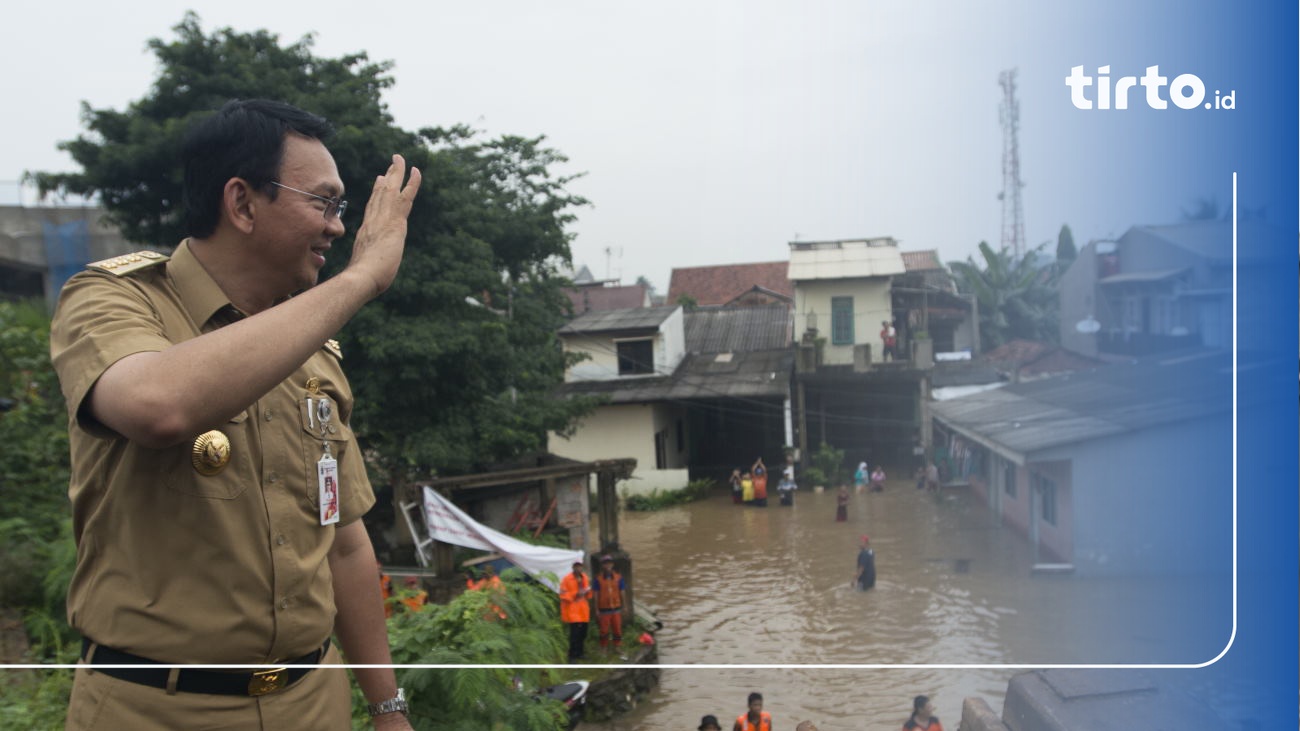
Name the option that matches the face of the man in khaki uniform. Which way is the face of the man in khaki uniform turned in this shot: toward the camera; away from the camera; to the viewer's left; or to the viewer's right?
to the viewer's right

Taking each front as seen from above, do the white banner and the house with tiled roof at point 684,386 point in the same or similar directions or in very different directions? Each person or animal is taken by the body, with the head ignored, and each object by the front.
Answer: same or similar directions

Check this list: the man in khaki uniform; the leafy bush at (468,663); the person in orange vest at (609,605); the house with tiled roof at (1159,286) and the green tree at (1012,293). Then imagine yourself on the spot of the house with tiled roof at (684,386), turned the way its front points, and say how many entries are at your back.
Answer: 2

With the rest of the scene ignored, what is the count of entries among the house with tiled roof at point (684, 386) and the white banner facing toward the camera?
2

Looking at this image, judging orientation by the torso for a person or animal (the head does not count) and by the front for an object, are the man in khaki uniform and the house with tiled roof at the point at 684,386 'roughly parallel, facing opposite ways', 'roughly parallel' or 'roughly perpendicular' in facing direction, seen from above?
roughly perpendicular

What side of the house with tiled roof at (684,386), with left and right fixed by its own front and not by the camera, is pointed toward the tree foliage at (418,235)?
right

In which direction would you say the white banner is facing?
toward the camera

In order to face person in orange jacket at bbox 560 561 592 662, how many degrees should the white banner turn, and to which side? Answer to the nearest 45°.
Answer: approximately 45° to its left

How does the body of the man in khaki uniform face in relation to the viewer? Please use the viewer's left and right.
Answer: facing the viewer and to the right of the viewer

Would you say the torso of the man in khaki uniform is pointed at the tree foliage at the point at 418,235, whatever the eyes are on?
no
